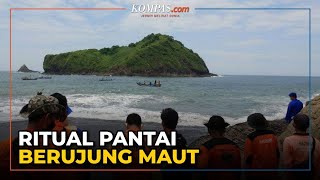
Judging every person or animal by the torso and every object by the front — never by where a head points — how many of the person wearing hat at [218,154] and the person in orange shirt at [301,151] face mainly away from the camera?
2

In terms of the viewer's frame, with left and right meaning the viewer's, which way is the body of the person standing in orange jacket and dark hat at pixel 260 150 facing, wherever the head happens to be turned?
facing away from the viewer and to the left of the viewer

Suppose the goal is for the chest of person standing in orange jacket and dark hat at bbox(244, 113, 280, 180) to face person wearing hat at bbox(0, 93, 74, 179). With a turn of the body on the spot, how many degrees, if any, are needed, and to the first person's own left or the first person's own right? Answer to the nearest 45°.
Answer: approximately 90° to the first person's own left

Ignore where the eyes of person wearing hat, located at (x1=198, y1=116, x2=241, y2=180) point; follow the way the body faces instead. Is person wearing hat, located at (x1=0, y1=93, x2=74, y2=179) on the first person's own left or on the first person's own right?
on the first person's own left

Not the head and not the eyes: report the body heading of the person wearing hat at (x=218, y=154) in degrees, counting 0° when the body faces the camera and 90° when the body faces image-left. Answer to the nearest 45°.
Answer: approximately 180°

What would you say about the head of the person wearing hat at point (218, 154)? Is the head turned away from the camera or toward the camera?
away from the camera

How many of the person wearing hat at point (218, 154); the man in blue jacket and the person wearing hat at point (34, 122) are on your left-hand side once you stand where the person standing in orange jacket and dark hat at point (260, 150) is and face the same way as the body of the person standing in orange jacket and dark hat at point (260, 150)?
2

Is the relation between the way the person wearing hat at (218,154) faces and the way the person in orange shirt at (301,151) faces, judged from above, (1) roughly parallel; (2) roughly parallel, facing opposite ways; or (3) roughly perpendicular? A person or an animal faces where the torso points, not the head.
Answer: roughly parallel

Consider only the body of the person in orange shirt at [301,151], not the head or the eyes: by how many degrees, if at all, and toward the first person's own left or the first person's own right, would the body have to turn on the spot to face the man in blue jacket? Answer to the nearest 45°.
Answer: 0° — they already face them

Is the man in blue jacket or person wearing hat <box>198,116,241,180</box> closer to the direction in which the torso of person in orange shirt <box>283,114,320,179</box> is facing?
the man in blue jacket

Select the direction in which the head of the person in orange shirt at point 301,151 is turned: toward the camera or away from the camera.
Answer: away from the camera

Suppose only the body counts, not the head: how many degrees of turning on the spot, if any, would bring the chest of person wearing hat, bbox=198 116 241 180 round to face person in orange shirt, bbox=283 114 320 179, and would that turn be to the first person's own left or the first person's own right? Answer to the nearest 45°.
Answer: approximately 45° to the first person's own right

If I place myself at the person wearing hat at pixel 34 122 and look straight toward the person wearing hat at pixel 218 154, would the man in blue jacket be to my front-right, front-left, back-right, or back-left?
front-left

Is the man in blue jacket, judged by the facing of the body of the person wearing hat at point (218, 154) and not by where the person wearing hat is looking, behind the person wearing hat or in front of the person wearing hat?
in front

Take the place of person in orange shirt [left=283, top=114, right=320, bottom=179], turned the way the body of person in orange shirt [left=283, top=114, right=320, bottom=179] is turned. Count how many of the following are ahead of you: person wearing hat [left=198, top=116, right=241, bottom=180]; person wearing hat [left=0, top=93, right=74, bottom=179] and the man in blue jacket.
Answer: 1

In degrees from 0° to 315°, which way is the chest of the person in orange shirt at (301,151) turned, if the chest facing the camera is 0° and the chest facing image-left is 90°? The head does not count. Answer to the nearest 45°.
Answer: approximately 180°
